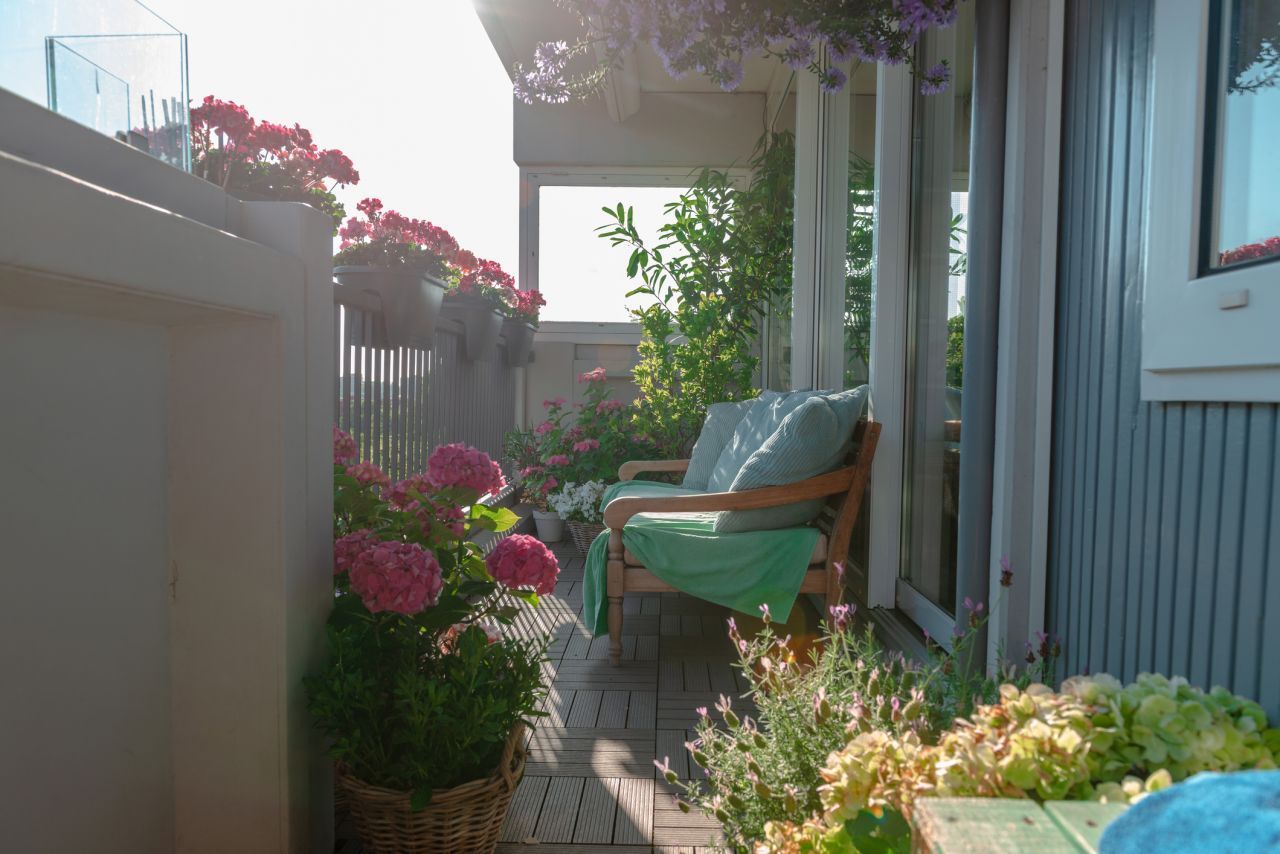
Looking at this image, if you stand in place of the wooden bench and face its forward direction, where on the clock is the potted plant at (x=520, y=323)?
The potted plant is roughly at 2 o'clock from the wooden bench.

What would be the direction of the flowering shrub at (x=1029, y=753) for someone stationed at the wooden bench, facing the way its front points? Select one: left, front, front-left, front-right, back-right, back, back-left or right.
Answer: left

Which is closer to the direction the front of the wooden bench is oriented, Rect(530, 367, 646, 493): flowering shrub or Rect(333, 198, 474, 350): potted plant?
the potted plant

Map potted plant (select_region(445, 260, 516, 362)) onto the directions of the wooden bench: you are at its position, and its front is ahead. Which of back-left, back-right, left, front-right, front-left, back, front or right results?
front-right

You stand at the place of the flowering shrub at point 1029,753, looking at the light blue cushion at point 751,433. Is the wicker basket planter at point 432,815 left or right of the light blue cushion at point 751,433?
left

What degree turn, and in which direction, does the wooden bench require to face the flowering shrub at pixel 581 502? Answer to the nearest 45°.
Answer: approximately 45° to its right

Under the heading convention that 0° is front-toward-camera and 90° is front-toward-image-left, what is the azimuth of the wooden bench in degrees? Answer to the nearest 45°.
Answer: approximately 90°

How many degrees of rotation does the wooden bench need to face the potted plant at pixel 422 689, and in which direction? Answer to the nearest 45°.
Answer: approximately 45° to its left

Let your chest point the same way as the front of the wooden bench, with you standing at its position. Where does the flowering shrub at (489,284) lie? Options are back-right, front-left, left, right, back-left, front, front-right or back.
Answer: front-right

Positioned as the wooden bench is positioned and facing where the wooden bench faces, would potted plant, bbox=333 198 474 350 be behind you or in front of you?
in front
